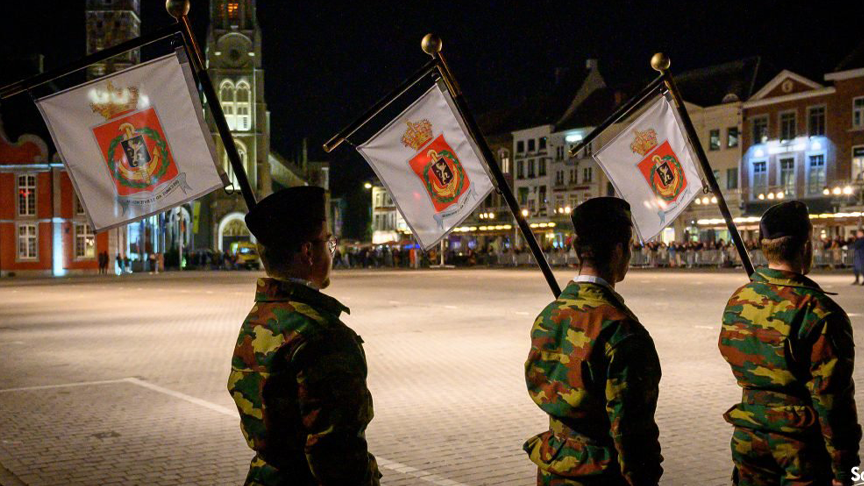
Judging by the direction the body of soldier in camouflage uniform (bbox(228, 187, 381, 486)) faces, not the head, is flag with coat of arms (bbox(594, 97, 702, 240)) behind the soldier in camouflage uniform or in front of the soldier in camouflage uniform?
in front

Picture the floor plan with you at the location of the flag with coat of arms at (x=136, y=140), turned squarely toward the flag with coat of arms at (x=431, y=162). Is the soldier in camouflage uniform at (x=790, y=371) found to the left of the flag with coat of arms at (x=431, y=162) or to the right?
right

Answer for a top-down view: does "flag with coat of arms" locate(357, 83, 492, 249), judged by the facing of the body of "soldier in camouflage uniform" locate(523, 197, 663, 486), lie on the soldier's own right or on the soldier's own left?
on the soldier's own left

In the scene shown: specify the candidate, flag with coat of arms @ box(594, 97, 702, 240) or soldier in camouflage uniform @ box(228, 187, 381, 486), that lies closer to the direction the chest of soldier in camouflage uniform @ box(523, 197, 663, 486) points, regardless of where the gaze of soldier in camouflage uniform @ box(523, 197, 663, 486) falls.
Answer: the flag with coat of arms

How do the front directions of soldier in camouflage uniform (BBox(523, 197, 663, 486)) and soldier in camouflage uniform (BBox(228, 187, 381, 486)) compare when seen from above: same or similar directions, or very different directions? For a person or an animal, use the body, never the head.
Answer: same or similar directions

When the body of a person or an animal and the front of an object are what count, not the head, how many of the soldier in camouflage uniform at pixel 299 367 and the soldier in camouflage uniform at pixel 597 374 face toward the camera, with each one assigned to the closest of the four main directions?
0

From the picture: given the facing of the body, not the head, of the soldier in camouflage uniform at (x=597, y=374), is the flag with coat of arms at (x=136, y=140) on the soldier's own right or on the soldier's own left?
on the soldier's own left

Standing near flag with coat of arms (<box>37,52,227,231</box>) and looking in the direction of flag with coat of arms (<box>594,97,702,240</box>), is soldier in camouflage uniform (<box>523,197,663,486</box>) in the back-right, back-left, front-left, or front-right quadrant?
front-right

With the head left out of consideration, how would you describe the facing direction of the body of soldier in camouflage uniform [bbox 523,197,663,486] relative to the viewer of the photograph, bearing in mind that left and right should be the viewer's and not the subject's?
facing away from the viewer and to the right of the viewer

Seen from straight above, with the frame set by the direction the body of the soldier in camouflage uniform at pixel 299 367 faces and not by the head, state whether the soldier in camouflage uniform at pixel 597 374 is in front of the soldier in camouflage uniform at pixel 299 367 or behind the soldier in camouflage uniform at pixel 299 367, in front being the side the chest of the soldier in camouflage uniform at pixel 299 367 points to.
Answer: in front

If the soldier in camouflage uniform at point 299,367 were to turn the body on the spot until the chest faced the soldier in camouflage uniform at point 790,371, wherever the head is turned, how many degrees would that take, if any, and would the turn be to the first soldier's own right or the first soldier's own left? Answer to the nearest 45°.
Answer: approximately 45° to the first soldier's own right

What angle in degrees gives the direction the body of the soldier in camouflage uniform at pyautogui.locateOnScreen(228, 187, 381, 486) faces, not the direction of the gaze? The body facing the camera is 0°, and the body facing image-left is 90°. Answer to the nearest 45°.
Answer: approximately 225°
